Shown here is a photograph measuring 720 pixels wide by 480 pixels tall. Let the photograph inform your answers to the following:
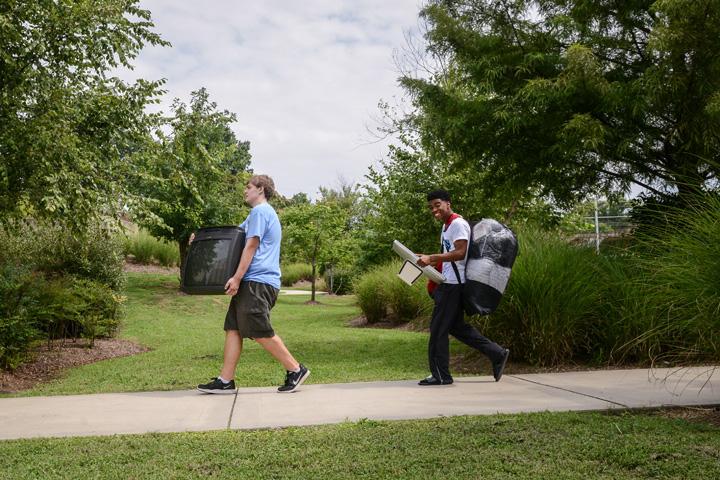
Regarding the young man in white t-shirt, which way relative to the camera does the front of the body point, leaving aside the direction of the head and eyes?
to the viewer's left

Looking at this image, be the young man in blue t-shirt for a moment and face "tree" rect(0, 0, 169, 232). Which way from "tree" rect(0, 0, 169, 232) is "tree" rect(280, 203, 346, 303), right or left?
right

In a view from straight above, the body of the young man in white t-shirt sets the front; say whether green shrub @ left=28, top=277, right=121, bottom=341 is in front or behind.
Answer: in front

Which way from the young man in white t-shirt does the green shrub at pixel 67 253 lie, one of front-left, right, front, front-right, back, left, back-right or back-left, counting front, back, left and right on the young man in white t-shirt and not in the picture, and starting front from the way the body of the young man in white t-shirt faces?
front-right

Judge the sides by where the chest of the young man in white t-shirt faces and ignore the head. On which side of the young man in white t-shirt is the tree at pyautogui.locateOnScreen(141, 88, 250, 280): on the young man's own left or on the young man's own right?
on the young man's own right

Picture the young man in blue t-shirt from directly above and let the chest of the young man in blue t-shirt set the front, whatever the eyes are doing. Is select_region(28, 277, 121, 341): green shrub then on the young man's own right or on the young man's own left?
on the young man's own right

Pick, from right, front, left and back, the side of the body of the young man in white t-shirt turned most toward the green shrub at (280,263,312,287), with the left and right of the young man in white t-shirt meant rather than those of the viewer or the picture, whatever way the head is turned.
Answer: right
